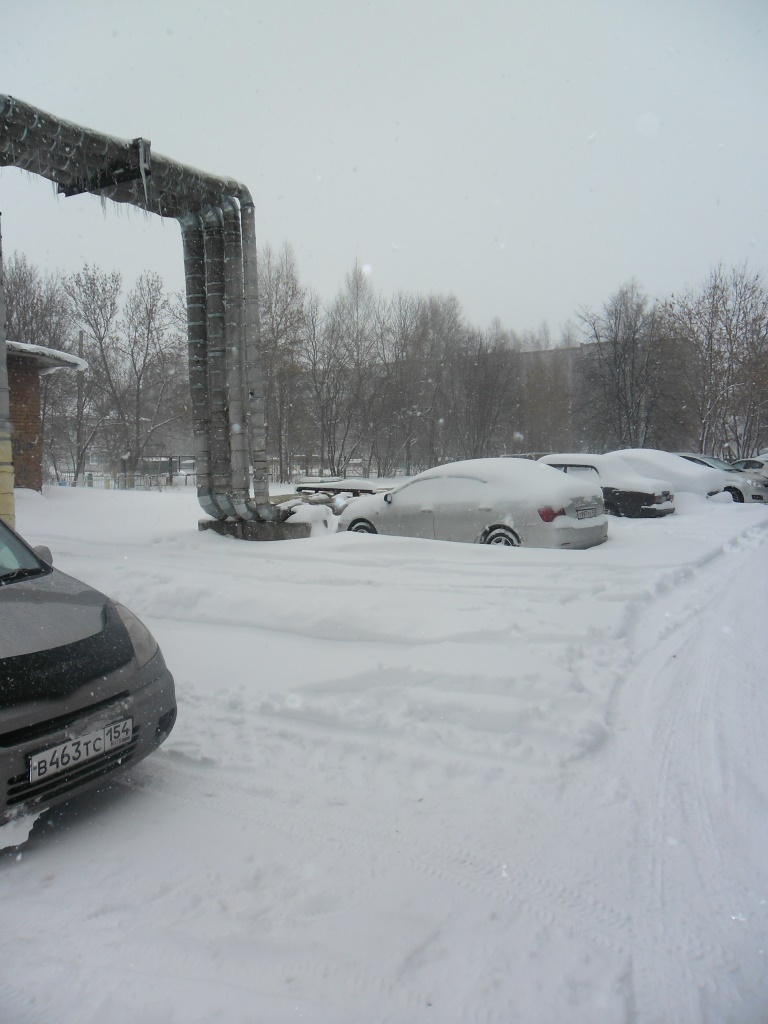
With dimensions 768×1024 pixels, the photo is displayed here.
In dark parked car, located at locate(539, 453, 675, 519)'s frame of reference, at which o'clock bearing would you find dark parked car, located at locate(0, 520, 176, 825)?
dark parked car, located at locate(0, 520, 176, 825) is roughly at 8 o'clock from dark parked car, located at locate(539, 453, 675, 519).

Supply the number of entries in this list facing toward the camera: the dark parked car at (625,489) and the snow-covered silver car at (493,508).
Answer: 0

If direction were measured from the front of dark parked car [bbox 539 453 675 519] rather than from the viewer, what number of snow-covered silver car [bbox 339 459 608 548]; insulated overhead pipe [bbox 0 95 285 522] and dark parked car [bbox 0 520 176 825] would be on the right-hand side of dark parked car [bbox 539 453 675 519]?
0

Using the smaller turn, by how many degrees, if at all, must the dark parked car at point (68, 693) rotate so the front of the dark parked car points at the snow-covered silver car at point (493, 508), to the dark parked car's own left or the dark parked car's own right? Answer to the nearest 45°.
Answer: approximately 90° to the dark parked car's own left

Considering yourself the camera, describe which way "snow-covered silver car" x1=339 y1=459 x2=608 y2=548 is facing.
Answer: facing away from the viewer and to the left of the viewer

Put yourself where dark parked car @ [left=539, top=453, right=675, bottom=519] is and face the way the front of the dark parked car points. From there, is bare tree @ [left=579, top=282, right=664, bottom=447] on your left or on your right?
on your right

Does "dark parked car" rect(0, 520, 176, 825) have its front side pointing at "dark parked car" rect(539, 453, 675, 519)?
no

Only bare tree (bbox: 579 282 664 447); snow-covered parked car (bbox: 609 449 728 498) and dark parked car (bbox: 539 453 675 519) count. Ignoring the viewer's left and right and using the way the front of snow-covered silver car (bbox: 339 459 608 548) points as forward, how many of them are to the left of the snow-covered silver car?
0

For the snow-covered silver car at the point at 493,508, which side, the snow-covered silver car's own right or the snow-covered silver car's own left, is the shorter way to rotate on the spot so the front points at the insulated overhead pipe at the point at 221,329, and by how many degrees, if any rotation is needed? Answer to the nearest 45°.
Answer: approximately 45° to the snow-covered silver car's own left

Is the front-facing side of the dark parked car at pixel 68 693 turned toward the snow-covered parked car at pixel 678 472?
no

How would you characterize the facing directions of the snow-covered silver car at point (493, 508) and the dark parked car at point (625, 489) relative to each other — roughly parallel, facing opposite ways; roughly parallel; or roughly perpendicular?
roughly parallel

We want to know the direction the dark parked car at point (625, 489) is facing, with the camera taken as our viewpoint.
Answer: facing away from the viewer and to the left of the viewer

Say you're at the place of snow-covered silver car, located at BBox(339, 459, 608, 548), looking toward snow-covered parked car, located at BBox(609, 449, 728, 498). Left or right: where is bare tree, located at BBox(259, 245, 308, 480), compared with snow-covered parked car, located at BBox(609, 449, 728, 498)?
left

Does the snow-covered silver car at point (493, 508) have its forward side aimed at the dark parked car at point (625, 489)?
no
